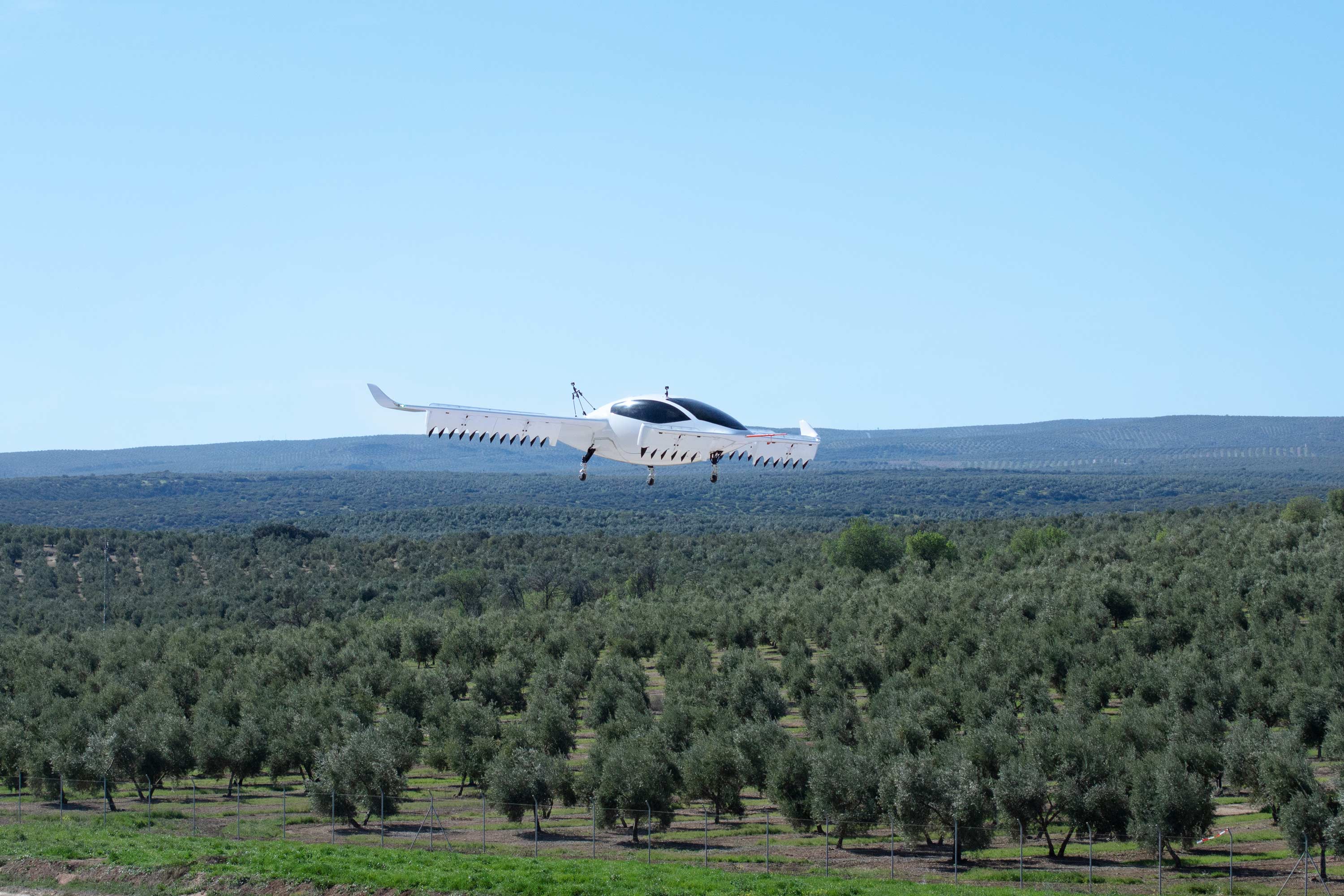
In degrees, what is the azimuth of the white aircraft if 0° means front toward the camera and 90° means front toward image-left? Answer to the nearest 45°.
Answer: approximately 315°
